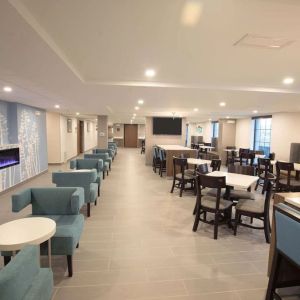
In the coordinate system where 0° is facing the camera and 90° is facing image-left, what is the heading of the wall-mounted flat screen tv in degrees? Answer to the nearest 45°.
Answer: approximately 0°

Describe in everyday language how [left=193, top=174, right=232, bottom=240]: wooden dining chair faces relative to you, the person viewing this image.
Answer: facing away from the viewer and to the right of the viewer

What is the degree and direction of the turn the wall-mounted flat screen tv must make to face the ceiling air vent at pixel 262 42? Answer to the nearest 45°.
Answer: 0° — it already faces it
